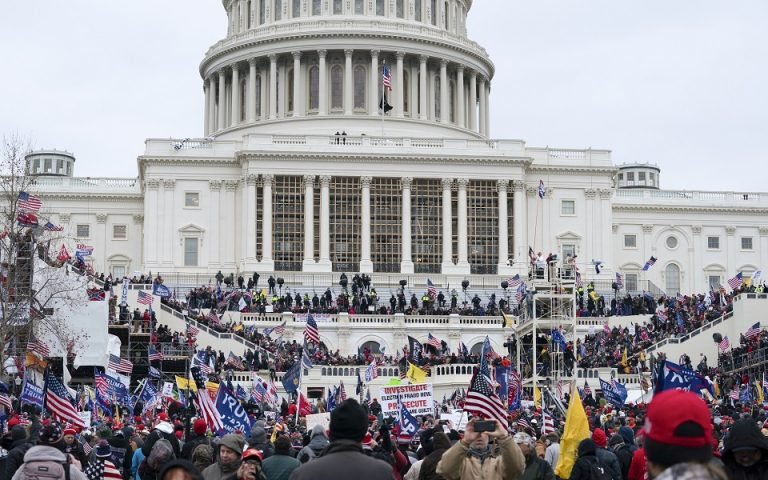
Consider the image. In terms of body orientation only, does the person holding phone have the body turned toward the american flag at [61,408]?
no

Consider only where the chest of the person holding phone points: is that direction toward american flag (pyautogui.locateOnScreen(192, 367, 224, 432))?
no

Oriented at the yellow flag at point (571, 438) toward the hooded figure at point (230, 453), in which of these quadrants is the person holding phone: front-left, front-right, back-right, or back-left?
front-left

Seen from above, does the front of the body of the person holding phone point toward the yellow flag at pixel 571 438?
no

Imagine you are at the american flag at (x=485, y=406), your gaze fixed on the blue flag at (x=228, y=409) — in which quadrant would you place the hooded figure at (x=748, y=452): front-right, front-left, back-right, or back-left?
back-left
